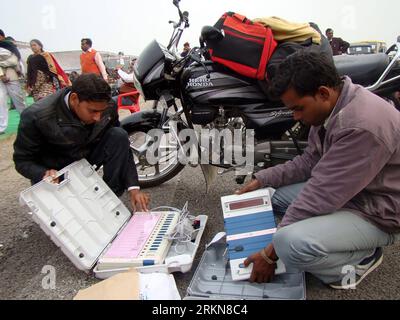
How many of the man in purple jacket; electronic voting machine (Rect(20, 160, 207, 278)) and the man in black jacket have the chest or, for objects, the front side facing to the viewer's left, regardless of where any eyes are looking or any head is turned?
1

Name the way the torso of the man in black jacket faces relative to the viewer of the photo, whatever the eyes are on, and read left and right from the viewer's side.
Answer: facing the viewer and to the right of the viewer

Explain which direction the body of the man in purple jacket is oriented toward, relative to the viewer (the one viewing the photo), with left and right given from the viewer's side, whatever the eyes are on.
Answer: facing to the left of the viewer

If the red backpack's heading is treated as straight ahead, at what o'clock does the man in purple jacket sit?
The man in purple jacket is roughly at 10 o'clock from the red backpack.

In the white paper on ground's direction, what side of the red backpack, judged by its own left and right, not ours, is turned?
front

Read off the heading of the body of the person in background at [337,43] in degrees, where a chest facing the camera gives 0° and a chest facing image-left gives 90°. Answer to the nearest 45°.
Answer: approximately 45°

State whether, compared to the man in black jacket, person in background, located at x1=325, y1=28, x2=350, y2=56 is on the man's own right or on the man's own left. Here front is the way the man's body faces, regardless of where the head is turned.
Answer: on the man's own left

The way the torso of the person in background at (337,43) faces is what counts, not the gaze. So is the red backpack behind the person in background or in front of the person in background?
in front

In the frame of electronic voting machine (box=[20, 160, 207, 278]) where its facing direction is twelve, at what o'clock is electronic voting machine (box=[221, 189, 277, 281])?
electronic voting machine (box=[221, 189, 277, 281]) is roughly at 10 o'clock from electronic voting machine (box=[20, 160, 207, 278]).

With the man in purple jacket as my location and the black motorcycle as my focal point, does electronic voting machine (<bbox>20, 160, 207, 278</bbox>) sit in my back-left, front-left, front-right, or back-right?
front-left

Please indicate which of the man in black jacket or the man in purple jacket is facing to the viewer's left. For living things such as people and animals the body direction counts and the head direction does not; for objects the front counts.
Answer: the man in purple jacket

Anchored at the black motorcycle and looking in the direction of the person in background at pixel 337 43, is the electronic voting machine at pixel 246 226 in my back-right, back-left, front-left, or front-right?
back-right

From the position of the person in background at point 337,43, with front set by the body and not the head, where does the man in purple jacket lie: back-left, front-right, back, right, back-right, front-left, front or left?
front-left

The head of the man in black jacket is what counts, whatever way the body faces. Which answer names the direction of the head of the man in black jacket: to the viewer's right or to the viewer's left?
to the viewer's right

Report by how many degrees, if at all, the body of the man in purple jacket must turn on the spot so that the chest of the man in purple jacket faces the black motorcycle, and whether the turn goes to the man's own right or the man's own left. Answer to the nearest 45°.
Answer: approximately 45° to the man's own right

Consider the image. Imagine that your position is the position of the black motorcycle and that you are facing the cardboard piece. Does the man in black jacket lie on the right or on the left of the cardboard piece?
right

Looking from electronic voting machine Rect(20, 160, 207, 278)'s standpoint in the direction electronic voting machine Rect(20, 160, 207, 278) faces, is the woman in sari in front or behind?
behind

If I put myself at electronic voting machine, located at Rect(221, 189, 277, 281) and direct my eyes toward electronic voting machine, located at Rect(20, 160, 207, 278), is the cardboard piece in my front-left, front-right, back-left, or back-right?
front-left

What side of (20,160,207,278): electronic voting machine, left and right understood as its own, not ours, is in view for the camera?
front

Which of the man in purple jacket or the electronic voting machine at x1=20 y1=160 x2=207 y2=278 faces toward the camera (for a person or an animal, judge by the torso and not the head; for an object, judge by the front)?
the electronic voting machine

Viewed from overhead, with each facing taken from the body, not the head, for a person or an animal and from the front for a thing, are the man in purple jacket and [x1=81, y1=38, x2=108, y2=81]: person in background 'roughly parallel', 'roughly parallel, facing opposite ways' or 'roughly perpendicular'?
roughly perpendicular
